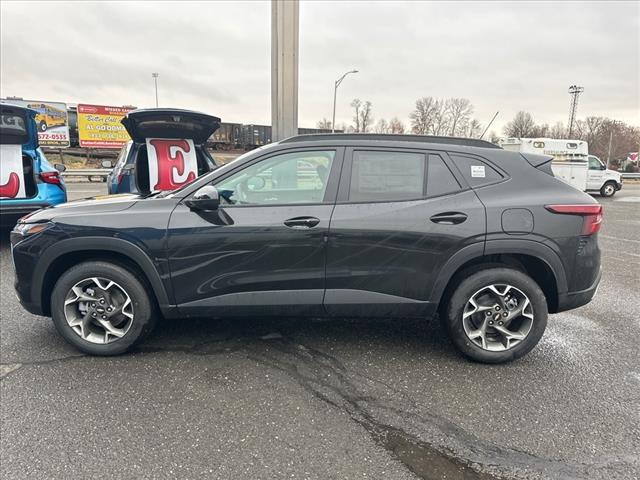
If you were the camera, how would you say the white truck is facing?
facing to the right of the viewer

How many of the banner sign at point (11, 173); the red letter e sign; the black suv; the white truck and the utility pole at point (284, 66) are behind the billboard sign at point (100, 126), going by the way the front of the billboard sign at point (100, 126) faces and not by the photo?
0

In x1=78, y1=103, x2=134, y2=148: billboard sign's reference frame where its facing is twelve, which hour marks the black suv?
The black suv is roughly at 12 o'clock from the billboard sign.

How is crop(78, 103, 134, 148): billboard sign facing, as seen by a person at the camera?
facing the viewer

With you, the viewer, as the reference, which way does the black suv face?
facing to the left of the viewer

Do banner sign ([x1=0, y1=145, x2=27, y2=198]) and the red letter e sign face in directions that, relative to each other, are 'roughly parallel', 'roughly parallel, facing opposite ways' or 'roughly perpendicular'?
roughly parallel

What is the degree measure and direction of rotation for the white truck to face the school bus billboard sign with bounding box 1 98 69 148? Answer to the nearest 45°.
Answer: approximately 180°

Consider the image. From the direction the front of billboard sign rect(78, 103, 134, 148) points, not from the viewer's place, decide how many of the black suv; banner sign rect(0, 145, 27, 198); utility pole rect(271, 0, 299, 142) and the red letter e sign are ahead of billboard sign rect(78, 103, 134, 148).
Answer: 4

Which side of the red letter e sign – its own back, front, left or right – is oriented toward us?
front

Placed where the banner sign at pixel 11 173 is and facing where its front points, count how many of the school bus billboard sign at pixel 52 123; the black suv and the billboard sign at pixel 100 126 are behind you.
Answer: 2

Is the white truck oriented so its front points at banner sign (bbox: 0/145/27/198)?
no

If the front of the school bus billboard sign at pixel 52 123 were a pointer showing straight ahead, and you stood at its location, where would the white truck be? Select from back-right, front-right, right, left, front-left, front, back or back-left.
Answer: front-left

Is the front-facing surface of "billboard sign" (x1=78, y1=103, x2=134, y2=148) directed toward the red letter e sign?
yes

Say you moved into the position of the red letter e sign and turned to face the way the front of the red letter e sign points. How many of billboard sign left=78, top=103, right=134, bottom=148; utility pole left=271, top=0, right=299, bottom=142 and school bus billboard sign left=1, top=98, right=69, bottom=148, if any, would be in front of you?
0

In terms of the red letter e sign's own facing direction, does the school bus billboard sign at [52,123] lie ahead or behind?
behind
